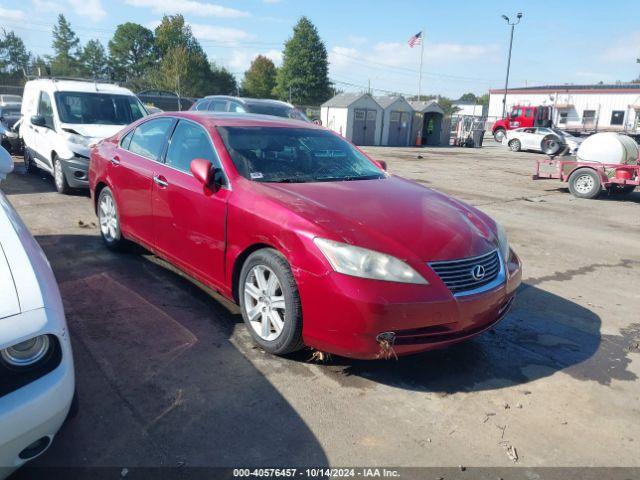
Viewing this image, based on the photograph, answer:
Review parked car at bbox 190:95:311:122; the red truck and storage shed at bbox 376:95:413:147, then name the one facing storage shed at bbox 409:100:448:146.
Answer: the red truck

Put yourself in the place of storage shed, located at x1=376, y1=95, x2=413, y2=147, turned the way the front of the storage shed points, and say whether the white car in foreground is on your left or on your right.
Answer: on your right

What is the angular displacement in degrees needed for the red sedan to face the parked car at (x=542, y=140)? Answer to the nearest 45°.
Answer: approximately 90° to its left

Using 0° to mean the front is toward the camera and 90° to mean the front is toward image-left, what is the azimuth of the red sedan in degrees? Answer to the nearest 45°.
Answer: approximately 315°

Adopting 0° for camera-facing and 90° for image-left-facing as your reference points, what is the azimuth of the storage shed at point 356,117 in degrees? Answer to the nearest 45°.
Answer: approximately 315°

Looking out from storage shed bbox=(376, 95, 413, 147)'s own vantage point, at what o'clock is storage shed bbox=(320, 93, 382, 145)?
storage shed bbox=(320, 93, 382, 145) is roughly at 3 o'clock from storage shed bbox=(376, 95, 413, 147).
